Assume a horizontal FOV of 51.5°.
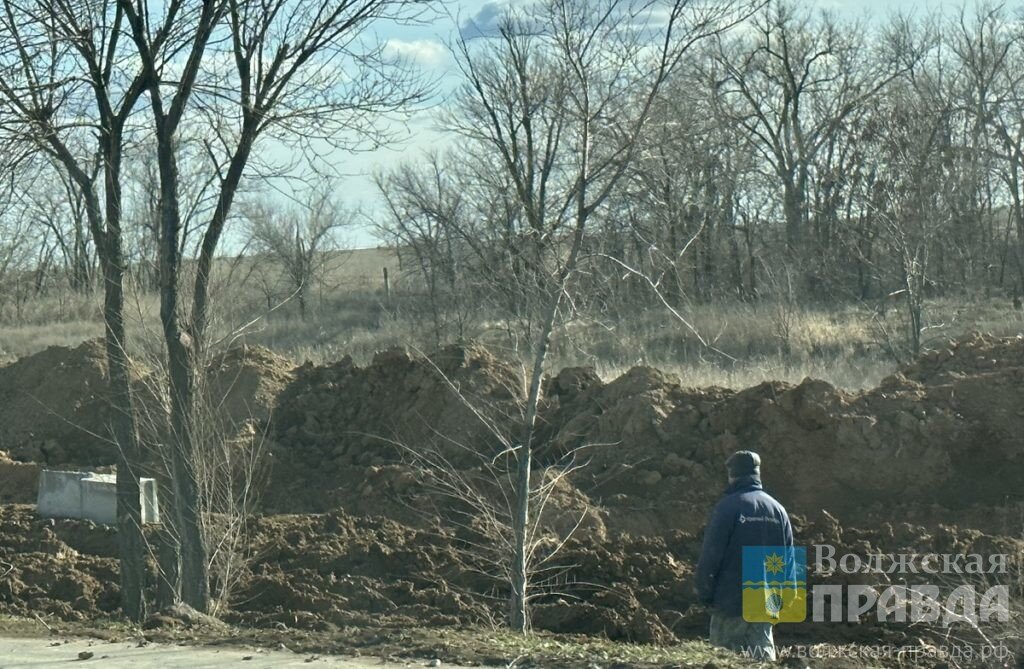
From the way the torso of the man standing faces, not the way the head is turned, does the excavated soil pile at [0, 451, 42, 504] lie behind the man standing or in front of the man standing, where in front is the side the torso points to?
in front

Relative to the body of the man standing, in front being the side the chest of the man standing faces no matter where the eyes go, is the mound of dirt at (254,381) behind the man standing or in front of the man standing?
in front

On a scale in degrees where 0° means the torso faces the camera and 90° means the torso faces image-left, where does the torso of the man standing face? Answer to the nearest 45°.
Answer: approximately 135°

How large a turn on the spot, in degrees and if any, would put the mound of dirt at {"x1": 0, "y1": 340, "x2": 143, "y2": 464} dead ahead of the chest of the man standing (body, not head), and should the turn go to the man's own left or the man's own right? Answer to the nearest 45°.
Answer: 0° — they already face it

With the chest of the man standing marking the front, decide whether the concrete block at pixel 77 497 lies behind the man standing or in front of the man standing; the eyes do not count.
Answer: in front
